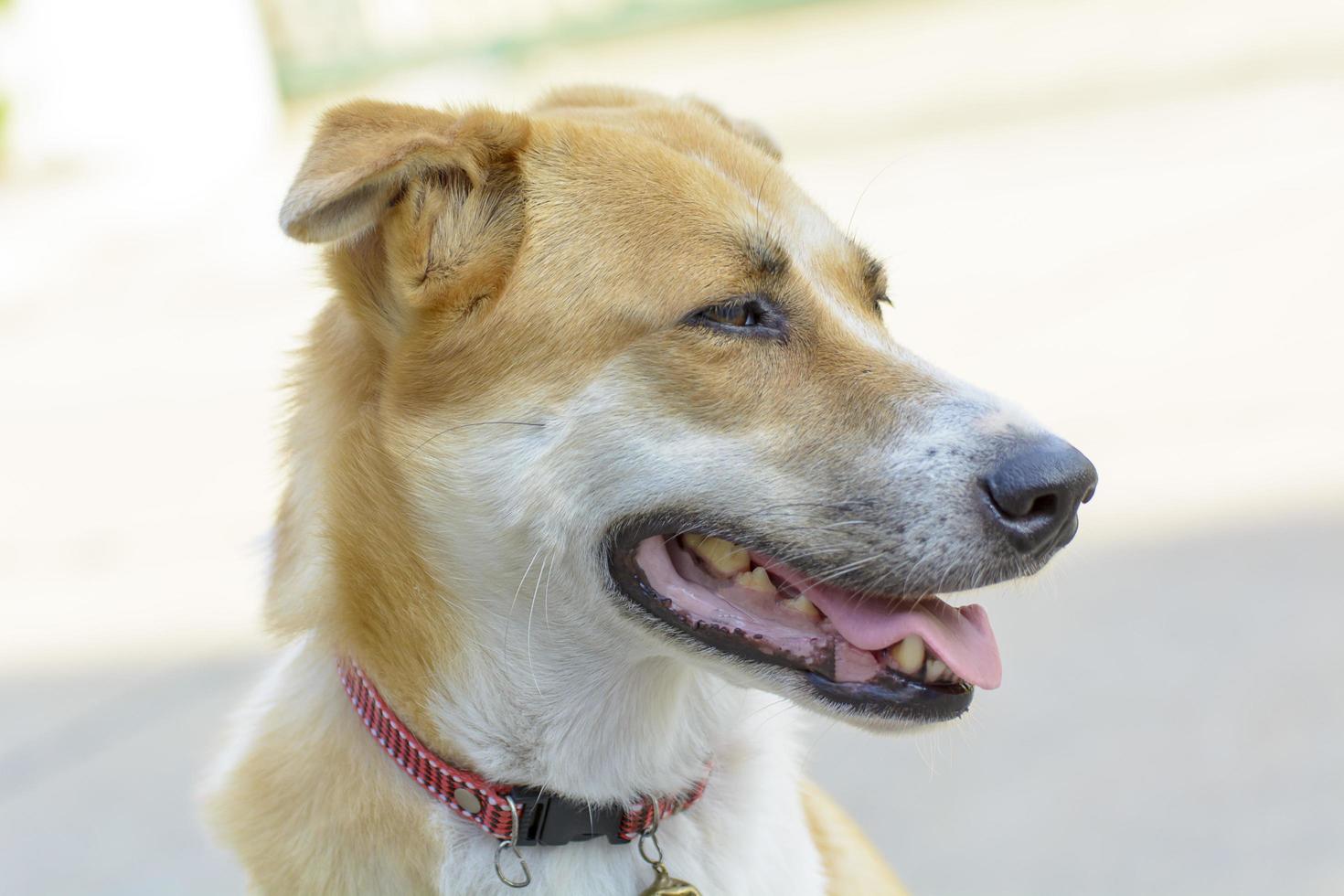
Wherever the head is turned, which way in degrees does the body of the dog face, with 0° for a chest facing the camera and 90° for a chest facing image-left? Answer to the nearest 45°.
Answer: approximately 315°
